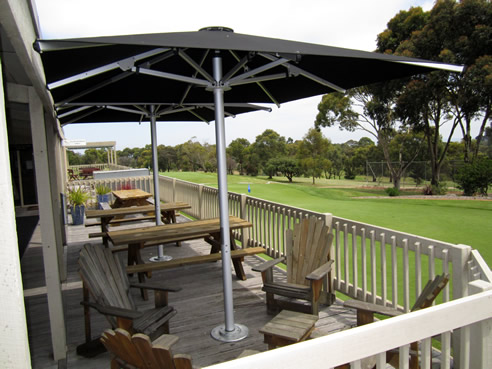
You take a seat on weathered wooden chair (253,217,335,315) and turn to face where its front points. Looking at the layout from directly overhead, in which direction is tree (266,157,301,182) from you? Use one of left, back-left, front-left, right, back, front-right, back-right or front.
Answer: back-right

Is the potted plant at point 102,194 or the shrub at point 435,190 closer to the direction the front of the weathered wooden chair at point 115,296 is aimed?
the shrub

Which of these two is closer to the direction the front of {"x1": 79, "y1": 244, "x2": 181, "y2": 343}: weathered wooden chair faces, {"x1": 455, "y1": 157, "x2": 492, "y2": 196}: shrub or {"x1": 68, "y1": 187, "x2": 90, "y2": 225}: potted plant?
the shrub

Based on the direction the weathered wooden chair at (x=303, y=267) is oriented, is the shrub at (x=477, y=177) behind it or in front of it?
behind

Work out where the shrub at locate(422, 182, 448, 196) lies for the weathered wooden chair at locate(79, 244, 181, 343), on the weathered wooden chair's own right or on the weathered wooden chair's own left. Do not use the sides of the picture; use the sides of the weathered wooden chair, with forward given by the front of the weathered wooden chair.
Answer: on the weathered wooden chair's own left

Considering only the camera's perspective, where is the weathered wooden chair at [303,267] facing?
facing the viewer and to the left of the viewer

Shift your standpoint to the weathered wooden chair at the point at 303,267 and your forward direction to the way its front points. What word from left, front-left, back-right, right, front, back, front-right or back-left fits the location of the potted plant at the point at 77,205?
right

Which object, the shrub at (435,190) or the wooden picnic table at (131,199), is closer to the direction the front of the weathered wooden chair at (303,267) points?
the wooden picnic table

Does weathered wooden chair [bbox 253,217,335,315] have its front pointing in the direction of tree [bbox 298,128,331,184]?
no

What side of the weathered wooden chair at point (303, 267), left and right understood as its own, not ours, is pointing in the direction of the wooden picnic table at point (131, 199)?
right
